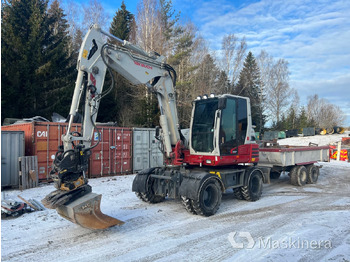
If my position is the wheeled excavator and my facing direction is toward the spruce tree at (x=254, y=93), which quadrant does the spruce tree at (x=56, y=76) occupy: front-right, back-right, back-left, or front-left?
front-left

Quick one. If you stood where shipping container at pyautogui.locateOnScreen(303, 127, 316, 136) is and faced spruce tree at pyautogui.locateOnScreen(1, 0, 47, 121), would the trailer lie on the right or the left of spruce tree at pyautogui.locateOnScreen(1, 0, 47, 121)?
left

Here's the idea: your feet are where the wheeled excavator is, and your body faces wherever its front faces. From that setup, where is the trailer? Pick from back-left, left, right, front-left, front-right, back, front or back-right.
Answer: back

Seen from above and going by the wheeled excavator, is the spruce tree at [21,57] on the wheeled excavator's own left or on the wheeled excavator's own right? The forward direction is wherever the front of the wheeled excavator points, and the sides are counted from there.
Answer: on the wheeled excavator's own right

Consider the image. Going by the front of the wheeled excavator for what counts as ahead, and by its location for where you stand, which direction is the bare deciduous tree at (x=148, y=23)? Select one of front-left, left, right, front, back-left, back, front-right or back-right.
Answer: back-right

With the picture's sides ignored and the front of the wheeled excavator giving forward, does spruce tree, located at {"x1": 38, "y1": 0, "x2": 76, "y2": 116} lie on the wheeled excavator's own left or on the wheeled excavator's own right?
on the wheeled excavator's own right

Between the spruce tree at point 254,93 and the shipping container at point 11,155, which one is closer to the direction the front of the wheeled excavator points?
the shipping container

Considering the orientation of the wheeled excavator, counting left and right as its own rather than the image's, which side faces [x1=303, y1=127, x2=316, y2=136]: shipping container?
back

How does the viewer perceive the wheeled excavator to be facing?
facing the viewer and to the left of the viewer

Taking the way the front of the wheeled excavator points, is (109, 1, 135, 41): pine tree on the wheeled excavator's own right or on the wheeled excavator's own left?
on the wheeled excavator's own right
